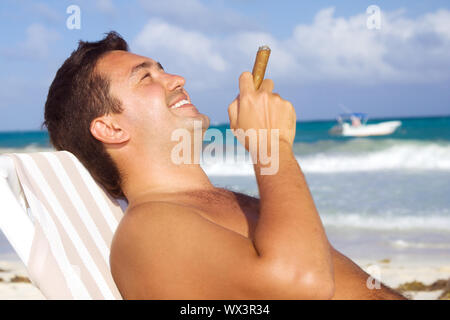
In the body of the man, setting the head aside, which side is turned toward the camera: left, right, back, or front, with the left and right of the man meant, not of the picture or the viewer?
right

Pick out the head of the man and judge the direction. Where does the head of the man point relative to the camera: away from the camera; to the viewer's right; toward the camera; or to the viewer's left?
to the viewer's right

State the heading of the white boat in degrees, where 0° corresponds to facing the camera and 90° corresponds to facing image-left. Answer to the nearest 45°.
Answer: approximately 270°

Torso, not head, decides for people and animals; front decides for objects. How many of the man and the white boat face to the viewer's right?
2

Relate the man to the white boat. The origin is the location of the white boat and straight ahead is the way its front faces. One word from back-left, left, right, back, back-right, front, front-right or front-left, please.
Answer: right

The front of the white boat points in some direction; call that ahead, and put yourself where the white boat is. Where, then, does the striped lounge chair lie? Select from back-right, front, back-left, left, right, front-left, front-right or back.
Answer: right
